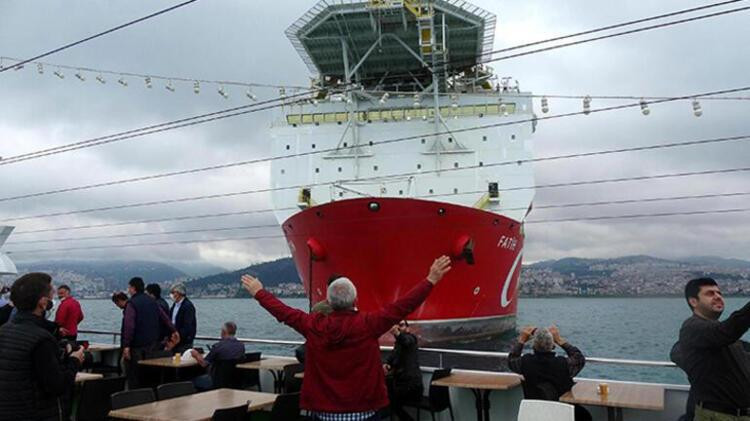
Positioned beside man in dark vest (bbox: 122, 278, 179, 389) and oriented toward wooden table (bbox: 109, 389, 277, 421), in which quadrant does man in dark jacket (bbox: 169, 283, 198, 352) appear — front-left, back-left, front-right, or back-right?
back-left

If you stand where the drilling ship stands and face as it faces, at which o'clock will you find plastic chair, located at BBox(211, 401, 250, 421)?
The plastic chair is roughly at 12 o'clock from the drilling ship.

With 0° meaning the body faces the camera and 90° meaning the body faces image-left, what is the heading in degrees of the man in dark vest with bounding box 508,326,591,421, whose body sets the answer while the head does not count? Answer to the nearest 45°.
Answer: approximately 180°

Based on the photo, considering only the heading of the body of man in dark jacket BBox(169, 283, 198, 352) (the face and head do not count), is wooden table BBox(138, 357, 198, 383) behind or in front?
in front

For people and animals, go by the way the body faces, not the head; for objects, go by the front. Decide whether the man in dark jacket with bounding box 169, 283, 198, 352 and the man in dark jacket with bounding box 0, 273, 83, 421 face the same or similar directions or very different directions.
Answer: very different directions

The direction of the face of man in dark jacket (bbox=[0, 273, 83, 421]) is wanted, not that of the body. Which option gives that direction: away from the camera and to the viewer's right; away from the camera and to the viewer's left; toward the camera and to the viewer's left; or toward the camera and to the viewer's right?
away from the camera and to the viewer's right

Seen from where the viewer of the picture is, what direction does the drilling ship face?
facing the viewer

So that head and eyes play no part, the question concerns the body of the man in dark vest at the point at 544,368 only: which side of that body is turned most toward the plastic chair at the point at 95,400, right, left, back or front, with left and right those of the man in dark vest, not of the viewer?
left

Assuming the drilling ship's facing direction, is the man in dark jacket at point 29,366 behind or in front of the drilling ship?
in front

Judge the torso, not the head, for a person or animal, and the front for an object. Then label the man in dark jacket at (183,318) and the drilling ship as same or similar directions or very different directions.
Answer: same or similar directions

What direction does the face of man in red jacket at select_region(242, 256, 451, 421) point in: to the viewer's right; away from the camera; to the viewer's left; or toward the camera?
away from the camera

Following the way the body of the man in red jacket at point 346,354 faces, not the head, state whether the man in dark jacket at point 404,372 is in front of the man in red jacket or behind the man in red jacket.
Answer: in front

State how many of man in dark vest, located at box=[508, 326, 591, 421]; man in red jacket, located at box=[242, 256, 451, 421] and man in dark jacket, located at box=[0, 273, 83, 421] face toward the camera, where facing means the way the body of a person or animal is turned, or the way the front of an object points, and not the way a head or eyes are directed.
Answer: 0

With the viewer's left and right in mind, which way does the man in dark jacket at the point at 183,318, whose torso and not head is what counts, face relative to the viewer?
facing the viewer and to the left of the viewer

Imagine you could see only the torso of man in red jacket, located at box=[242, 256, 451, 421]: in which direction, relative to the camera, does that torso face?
away from the camera

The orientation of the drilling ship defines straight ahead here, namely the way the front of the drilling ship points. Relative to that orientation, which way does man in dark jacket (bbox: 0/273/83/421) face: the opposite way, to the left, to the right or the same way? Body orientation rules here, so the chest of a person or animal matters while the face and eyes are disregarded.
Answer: the opposite way

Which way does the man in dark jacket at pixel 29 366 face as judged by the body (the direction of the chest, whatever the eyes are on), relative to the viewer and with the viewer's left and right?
facing away from the viewer and to the right of the viewer
